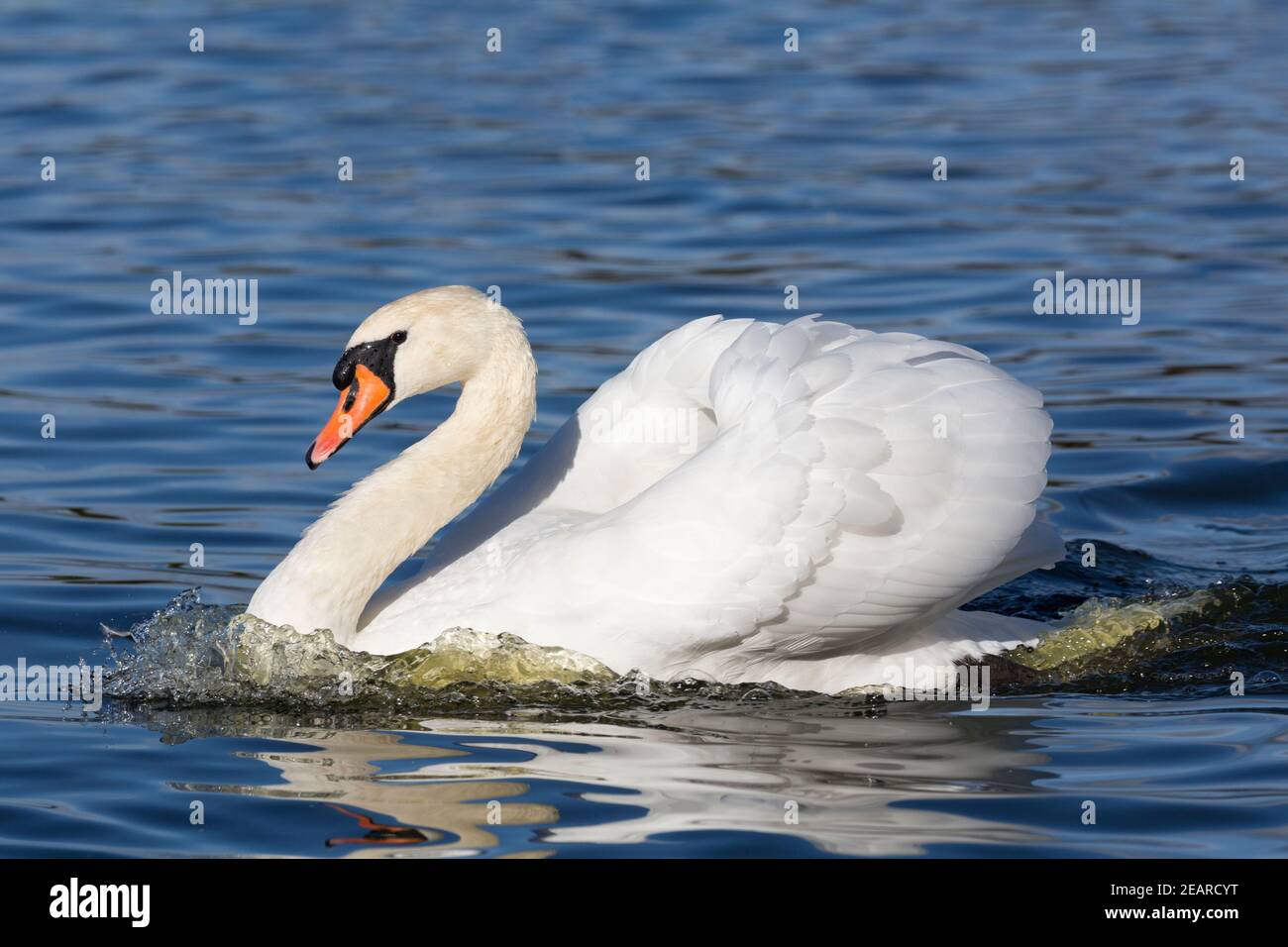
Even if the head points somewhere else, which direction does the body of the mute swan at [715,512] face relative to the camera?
to the viewer's left
